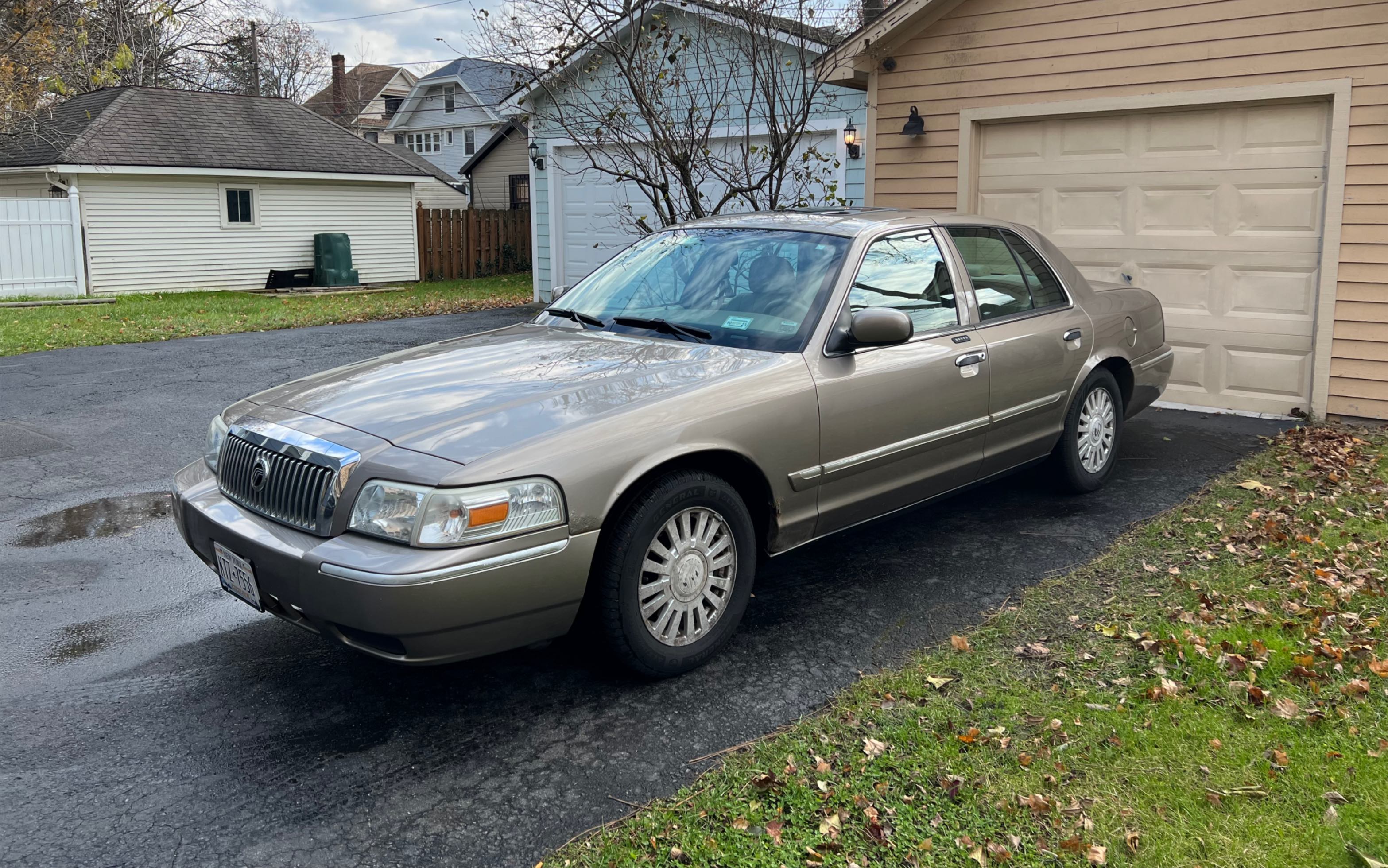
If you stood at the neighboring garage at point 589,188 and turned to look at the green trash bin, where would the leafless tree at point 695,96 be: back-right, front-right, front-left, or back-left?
back-left

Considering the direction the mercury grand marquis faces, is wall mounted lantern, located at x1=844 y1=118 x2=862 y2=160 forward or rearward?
rearward

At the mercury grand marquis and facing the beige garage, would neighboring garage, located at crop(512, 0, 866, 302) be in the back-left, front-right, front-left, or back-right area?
front-left

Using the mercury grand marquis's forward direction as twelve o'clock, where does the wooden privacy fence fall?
The wooden privacy fence is roughly at 4 o'clock from the mercury grand marquis.

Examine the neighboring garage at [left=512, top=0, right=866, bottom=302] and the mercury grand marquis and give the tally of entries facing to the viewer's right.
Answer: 0

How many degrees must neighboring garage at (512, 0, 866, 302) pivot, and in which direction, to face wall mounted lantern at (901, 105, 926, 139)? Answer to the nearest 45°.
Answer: approximately 45° to its left

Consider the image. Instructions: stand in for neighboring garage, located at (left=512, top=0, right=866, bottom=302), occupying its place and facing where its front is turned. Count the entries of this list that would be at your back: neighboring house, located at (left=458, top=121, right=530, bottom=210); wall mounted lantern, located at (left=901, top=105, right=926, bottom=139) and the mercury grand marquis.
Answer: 1

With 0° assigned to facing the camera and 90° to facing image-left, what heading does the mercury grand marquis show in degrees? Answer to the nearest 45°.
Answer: approximately 45°

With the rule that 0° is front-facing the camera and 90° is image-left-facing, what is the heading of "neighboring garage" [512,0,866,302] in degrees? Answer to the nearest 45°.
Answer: approximately 0°

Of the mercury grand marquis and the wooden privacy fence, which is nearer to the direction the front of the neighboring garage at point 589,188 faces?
the mercury grand marquis

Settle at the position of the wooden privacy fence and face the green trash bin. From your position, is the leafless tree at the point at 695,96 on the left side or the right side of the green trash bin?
left
